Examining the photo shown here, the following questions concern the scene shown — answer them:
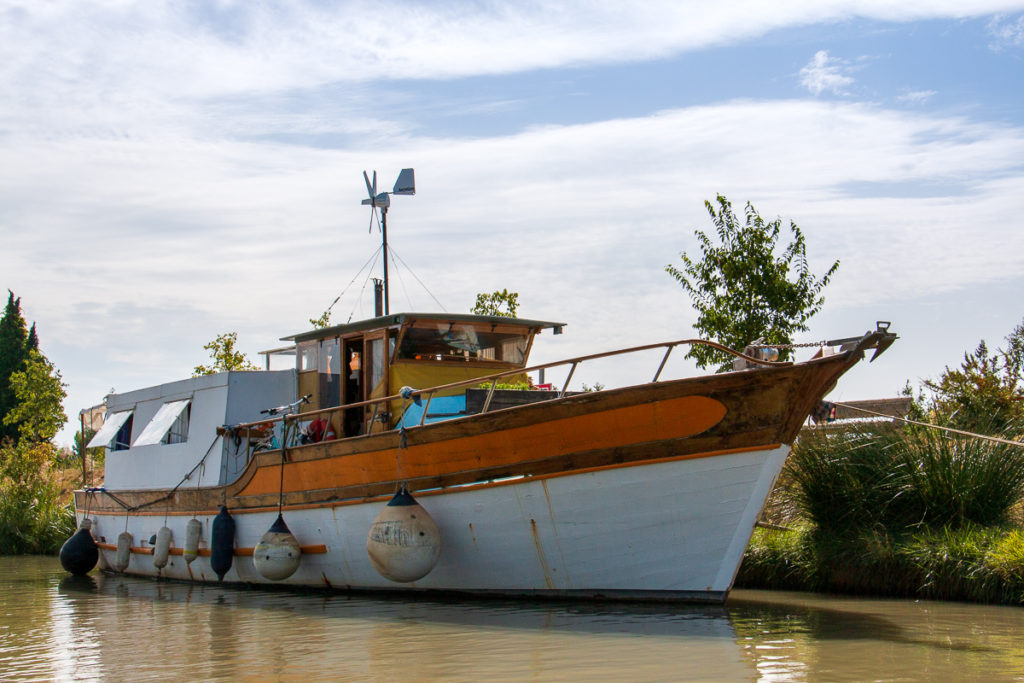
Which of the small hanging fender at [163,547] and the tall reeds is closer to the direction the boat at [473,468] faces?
the tall reeds

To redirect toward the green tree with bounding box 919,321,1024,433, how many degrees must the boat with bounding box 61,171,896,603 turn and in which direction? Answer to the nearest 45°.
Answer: approximately 90° to its left

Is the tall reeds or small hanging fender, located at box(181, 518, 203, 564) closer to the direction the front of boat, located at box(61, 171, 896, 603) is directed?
the tall reeds

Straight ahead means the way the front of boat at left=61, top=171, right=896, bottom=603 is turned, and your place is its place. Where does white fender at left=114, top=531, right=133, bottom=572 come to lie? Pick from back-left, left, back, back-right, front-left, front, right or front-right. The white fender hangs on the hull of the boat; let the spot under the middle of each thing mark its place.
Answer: back

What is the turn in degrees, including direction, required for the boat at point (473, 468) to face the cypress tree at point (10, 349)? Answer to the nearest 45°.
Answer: approximately 180°

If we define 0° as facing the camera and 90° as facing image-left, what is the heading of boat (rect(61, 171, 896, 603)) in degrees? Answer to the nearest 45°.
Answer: approximately 315°

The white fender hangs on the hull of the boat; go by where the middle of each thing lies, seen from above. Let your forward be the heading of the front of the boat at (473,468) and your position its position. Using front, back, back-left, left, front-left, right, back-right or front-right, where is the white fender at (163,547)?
back

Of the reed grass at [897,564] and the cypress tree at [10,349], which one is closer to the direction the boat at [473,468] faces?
the reed grass
